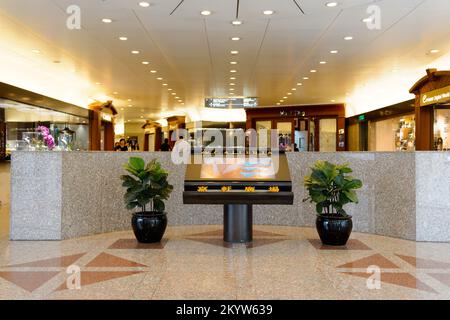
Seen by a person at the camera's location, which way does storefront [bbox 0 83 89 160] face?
facing the viewer and to the right of the viewer

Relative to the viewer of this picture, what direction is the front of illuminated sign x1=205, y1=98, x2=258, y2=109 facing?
facing the viewer

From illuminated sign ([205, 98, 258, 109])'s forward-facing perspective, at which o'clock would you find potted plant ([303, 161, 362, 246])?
The potted plant is roughly at 12 o'clock from the illuminated sign.

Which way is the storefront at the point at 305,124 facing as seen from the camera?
toward the camera

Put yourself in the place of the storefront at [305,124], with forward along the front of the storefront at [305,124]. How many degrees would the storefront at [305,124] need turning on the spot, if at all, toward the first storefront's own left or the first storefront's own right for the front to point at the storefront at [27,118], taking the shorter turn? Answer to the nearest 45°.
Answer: approximately 45° to the first storefront's own right

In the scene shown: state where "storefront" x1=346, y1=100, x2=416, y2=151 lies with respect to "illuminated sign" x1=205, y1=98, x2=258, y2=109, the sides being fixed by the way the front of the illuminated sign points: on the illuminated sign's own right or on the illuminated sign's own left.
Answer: on the illuminated sign's own left

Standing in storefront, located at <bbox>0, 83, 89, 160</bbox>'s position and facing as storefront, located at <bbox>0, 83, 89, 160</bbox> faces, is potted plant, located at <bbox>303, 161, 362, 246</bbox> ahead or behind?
ahead

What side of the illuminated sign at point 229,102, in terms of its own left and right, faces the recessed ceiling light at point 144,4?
front

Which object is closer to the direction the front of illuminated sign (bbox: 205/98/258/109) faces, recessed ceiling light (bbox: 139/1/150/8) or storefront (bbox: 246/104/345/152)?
the recessed ceiling light

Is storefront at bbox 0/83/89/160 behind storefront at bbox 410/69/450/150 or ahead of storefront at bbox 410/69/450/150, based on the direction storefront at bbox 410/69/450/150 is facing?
ahead

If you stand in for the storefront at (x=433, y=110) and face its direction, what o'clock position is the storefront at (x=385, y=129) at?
the storefront at (x=385, y=129) is roughly at 4 o'clock from the storefront at (x=433, y=110).

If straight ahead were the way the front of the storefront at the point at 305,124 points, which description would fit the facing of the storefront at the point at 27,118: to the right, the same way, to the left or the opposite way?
to the left

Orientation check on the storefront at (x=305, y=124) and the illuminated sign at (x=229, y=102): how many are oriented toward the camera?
2

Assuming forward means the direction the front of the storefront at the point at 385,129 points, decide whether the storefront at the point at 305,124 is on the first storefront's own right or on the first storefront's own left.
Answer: on the first storefront's own right

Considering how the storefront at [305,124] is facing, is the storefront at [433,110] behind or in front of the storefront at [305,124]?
in front

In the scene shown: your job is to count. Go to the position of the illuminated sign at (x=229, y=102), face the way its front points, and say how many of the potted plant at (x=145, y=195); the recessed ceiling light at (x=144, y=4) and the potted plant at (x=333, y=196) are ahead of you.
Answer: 3

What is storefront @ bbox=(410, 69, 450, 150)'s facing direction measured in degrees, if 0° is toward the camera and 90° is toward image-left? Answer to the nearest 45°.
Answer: approximately 45°
